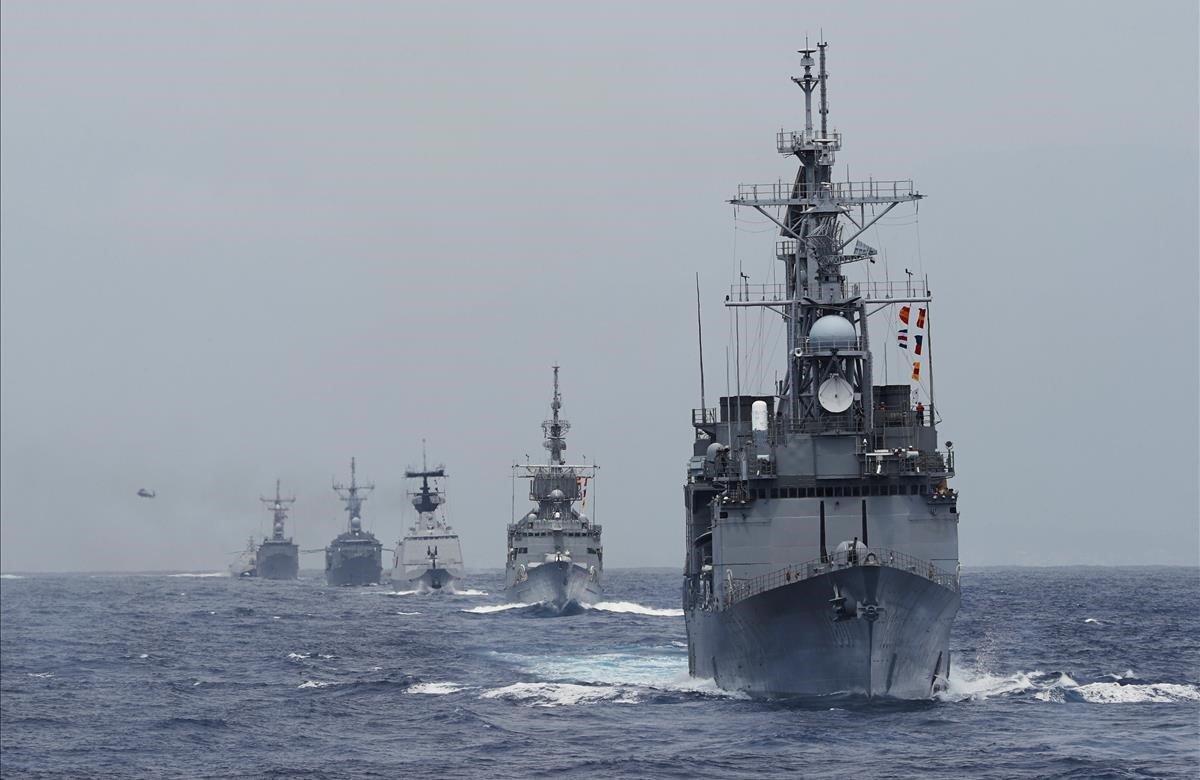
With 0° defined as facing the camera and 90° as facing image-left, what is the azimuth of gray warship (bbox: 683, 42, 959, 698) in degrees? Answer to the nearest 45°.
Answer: approximately 0°
